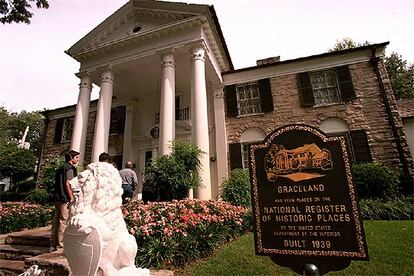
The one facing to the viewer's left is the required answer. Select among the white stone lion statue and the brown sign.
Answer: the white stone lion statue

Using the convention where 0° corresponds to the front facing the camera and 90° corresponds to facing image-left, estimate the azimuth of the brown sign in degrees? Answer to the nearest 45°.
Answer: approximately 0°

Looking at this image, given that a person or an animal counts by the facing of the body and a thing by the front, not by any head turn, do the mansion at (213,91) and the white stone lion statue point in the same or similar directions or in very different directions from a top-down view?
same or similar directions

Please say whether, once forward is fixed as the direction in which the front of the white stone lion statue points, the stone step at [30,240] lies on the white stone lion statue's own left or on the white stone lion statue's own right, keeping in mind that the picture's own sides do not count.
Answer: on the white stone lion statue's own right

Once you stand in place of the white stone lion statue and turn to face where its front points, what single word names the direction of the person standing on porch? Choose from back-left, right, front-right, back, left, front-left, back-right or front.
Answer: right

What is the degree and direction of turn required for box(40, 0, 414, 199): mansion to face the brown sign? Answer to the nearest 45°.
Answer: approximately 45° to its left

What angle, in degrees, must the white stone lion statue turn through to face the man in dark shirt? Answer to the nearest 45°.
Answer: approximately 90° to its right

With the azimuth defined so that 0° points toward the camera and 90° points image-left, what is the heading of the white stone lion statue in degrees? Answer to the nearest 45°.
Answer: approximately 90°

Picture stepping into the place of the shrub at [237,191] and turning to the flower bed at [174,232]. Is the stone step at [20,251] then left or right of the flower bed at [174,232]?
right

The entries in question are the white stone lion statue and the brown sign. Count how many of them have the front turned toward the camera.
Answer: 1
